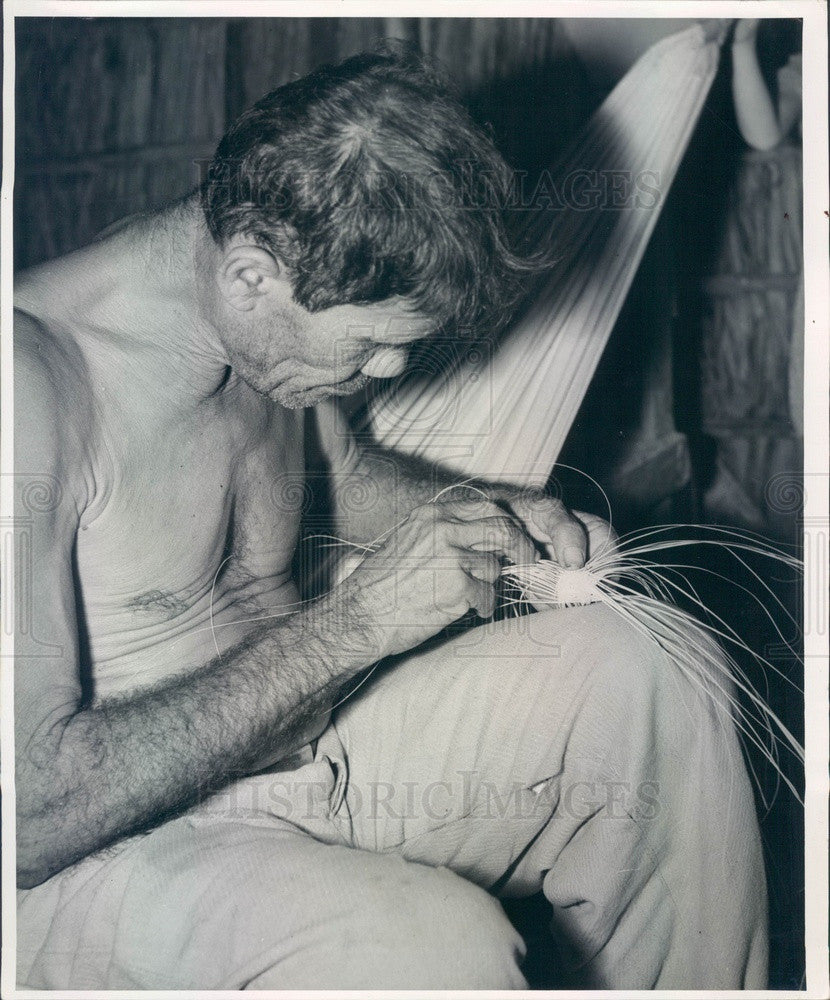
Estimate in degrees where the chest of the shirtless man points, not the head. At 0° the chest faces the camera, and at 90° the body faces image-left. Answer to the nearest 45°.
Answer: approximately 315°

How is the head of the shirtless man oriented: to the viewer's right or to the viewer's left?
to the viewer's right
